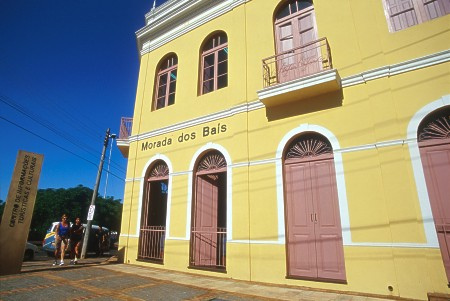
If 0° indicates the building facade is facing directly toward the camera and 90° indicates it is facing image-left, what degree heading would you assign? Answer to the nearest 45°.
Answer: approximately 45°

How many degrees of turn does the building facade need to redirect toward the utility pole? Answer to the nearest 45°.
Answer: approximately 90° to its right

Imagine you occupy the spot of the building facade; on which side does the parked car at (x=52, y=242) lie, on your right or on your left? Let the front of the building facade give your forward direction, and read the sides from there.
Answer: on your right

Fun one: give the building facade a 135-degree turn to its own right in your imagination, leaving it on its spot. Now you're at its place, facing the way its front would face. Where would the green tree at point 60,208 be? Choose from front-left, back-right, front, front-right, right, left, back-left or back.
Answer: front-left
